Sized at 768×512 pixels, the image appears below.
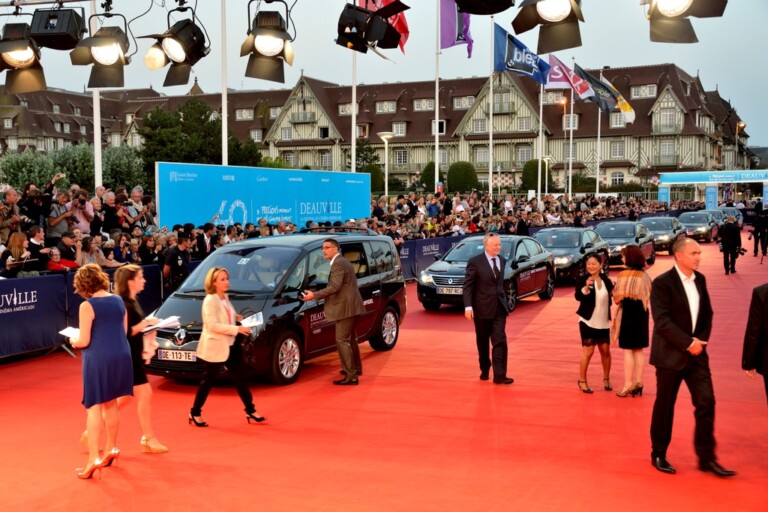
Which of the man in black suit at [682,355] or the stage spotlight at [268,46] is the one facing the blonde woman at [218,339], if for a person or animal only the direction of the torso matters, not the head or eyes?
the stage spotlight

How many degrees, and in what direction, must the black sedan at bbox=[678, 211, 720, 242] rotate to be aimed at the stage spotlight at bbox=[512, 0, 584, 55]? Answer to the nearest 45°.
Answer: approximately 45° to its left

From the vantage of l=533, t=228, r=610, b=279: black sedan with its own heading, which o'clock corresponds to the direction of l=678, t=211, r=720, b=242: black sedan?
l=678, t=211, r=720, b=242: black sedan is roughly at 5 o'clock from l=533, t=228, r=610, b=279: black sedan.

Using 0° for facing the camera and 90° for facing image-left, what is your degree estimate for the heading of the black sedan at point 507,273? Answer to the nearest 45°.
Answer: approximately 45°

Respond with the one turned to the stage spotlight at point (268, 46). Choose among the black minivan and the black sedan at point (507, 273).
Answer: the black sedan

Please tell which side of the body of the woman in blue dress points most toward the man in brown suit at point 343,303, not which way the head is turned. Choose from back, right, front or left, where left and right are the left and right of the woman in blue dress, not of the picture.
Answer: right

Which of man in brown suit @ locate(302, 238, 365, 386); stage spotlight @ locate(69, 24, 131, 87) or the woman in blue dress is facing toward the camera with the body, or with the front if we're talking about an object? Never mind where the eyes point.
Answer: the stage spotlight

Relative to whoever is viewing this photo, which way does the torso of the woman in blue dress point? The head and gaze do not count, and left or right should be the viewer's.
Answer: facing away from the viewer and to the left of the viewer

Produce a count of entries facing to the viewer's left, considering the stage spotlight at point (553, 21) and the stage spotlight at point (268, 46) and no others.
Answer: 0

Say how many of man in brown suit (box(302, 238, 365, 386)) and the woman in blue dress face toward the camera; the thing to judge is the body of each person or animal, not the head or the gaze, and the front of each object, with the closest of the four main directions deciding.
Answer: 0

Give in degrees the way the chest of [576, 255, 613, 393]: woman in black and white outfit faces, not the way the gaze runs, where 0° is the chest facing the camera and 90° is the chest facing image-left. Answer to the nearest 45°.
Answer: approximately 0°

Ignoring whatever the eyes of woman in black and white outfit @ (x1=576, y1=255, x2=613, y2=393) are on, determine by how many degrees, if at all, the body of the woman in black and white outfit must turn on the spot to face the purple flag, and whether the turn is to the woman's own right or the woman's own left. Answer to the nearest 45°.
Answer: approximately 180°

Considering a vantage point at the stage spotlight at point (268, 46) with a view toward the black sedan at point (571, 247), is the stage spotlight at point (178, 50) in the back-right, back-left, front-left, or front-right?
back-left
